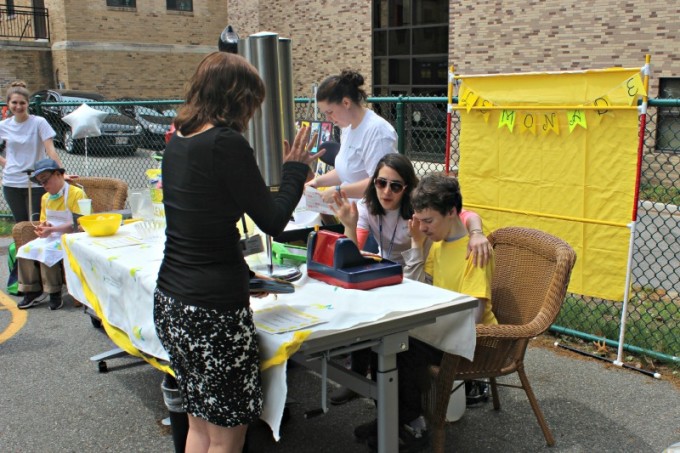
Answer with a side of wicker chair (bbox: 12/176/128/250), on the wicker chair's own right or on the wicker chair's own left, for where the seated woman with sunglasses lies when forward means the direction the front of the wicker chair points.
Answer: on the wicker chair's own left

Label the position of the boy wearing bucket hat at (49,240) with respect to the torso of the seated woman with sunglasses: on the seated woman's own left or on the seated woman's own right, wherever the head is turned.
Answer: on the seated woman's own right

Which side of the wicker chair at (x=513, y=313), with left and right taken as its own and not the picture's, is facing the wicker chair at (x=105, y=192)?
right

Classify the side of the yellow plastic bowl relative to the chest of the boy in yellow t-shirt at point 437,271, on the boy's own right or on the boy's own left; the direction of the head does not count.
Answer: on the boy's own right

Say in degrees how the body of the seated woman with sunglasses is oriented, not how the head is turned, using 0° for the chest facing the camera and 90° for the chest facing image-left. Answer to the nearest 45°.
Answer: approximately 45°

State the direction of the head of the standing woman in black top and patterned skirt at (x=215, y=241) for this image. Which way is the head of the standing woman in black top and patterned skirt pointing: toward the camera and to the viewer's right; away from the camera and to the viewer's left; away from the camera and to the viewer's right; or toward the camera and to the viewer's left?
away from the camera and to the viewer's right

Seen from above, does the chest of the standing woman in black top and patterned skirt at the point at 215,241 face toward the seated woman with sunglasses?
yes

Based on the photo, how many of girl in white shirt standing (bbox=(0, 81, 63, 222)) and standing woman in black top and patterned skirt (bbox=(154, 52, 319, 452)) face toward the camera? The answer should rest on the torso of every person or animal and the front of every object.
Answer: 1

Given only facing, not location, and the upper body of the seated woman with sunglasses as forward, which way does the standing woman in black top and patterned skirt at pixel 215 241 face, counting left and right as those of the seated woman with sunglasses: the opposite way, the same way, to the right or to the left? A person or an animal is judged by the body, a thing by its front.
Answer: the opposite way

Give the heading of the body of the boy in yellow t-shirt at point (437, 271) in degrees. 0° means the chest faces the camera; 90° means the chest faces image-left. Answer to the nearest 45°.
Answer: approximately 45°

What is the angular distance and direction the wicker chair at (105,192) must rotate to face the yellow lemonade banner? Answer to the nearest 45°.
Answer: approximately 90° to its left
